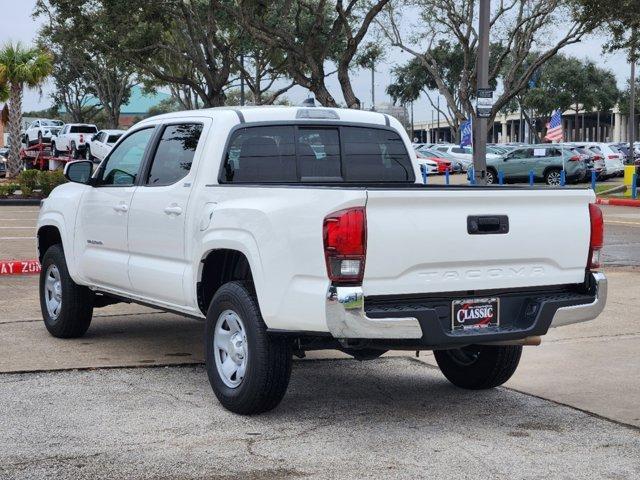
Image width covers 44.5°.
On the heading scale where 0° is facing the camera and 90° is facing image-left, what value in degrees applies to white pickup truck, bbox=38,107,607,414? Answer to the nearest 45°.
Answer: approximately 135°

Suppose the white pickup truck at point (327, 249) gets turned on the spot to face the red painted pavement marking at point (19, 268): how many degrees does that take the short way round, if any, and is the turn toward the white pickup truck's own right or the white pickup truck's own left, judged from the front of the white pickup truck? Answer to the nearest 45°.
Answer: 0° — it already faces it

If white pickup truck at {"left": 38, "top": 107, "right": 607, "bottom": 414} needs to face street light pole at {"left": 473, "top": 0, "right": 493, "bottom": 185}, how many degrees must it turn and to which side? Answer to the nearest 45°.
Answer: approximately 45° to its right

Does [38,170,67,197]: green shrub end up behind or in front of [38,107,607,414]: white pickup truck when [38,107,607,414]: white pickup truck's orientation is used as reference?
in front

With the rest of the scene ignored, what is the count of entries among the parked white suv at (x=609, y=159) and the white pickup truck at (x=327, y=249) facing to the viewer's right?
0
